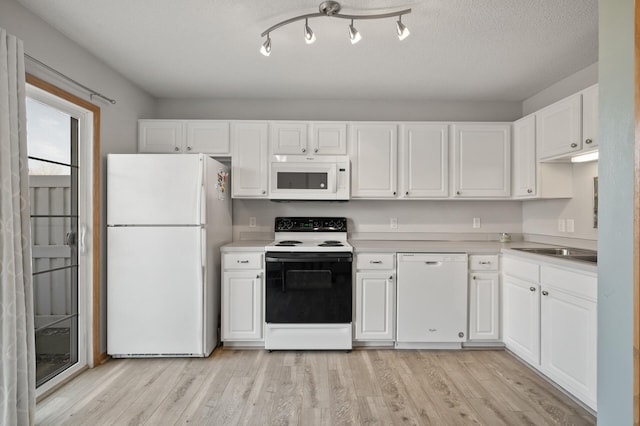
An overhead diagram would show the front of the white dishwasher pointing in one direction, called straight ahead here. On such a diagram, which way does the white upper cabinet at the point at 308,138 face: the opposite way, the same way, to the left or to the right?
the same way

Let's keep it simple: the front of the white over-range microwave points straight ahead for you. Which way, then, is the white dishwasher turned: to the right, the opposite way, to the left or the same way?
the same way

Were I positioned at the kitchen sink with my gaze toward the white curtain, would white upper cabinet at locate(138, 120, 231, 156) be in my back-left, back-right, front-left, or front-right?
front-right

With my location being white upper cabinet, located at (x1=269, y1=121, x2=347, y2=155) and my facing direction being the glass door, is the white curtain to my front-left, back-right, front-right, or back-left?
front-left

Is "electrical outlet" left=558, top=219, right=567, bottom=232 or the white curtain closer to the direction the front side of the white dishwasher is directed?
the white curtain

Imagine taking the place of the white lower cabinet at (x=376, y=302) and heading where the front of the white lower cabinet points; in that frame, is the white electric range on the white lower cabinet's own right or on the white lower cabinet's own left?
on the white lower cabinet's own right

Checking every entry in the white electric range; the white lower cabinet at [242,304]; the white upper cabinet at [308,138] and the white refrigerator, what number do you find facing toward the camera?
4

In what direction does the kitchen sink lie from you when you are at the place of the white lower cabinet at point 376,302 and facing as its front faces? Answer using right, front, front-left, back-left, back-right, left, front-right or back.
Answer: left

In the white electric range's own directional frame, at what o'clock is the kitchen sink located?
The kitchen sink is roughly at 9 o'clock from the white electric range.

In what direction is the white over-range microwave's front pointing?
toward the camera

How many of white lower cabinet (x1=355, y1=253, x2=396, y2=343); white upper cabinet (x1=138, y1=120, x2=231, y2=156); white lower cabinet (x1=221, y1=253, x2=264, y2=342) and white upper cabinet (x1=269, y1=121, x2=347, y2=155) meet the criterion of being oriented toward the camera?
4

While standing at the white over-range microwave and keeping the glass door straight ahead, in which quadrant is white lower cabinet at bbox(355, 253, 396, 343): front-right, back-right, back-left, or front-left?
back-left

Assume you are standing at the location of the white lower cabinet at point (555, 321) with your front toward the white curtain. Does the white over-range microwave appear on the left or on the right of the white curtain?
right

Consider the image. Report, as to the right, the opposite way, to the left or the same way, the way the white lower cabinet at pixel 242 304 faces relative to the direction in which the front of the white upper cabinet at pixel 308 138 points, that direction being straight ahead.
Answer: the same way

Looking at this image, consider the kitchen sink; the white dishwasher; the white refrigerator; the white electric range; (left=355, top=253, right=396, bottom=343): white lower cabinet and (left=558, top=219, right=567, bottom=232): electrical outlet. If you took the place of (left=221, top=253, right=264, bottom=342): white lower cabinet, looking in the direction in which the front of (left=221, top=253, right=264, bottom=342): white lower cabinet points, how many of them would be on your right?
1

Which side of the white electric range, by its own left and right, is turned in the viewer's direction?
front

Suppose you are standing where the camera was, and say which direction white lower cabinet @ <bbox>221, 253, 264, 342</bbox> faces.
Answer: facing the viewer

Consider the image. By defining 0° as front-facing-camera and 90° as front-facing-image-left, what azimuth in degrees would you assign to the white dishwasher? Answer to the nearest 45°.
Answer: approximately 0°
